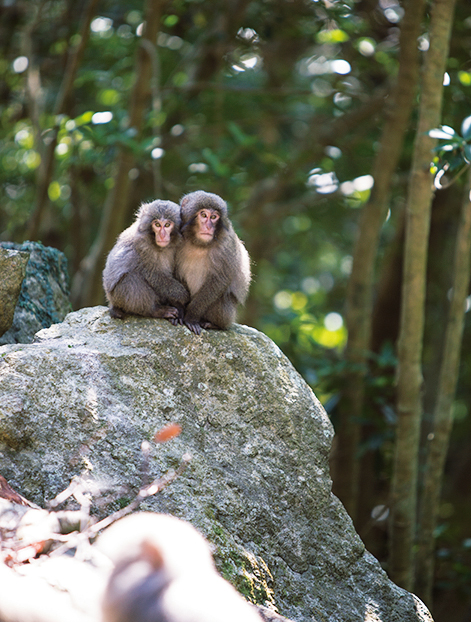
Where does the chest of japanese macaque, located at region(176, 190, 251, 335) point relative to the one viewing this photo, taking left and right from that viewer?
facing the viewer and to the left of the viewer

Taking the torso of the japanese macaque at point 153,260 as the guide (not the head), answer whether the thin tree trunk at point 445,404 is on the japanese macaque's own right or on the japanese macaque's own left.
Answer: on the japanese macaque's own left

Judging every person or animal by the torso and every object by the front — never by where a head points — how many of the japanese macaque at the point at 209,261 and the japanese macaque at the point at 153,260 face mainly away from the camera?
0

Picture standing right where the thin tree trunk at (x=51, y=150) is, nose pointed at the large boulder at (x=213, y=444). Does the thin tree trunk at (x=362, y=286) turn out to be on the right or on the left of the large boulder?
left

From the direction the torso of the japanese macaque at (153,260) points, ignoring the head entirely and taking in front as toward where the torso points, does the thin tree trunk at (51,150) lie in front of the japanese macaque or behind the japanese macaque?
behind

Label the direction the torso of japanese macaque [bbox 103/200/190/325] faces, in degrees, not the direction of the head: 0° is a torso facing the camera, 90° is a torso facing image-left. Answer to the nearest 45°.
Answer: approximately 315°

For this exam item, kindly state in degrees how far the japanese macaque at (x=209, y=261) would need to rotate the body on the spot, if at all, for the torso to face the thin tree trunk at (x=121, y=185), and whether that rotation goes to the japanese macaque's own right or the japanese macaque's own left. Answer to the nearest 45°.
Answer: approximately 135° to the japanese macaque's own right

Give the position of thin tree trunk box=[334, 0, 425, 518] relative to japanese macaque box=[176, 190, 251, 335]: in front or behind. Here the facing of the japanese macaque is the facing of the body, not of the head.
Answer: behind
